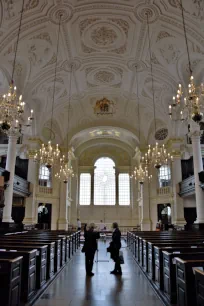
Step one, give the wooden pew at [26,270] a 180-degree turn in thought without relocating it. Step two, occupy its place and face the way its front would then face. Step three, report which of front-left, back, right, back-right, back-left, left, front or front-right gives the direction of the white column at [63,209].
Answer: back

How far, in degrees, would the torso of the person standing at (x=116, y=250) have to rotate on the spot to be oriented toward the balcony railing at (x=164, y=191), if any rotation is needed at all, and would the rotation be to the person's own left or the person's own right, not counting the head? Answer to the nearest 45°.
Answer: approximately 90° to the person's own right

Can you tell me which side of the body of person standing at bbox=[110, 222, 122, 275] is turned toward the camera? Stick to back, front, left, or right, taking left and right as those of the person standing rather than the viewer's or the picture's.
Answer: left

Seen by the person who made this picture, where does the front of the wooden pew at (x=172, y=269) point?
facing away from the viewer

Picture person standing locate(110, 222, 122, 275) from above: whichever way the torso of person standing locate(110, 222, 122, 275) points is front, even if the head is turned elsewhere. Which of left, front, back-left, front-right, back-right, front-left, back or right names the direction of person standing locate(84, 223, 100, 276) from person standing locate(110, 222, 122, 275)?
front

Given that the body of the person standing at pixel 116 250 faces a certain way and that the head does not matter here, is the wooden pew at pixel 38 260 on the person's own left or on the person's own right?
on the person's own left

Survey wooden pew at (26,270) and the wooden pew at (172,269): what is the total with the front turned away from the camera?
2

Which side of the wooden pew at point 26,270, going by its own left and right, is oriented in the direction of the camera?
back

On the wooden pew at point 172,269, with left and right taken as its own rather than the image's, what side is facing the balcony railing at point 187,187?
front

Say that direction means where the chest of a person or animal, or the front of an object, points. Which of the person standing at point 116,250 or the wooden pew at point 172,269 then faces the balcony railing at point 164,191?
the wooden pew

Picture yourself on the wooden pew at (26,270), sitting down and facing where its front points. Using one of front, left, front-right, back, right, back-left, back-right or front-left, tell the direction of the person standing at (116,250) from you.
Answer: front-right

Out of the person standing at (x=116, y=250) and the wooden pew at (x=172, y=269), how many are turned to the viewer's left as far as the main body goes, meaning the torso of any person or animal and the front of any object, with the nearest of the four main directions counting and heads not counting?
1

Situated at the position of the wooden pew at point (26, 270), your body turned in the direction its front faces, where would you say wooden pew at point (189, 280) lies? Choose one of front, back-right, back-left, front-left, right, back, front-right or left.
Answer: back-right

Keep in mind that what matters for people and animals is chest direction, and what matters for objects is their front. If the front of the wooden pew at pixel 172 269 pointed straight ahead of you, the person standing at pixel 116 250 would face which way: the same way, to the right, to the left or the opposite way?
to the left

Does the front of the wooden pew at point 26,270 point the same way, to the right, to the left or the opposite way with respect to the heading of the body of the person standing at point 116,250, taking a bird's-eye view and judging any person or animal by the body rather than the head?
to the right

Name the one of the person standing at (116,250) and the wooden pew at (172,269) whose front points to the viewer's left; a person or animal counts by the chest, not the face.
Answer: the person standing

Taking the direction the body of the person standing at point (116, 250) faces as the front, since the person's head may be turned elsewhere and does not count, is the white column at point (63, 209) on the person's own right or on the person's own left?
on the person's own right
